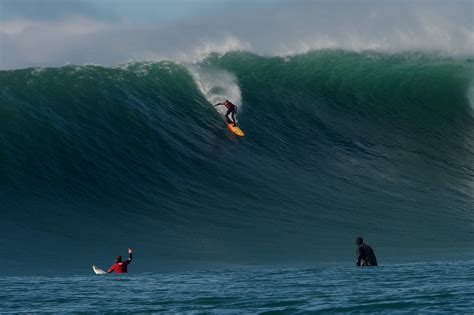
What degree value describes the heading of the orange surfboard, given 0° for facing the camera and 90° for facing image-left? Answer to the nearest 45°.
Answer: approximately 315°
